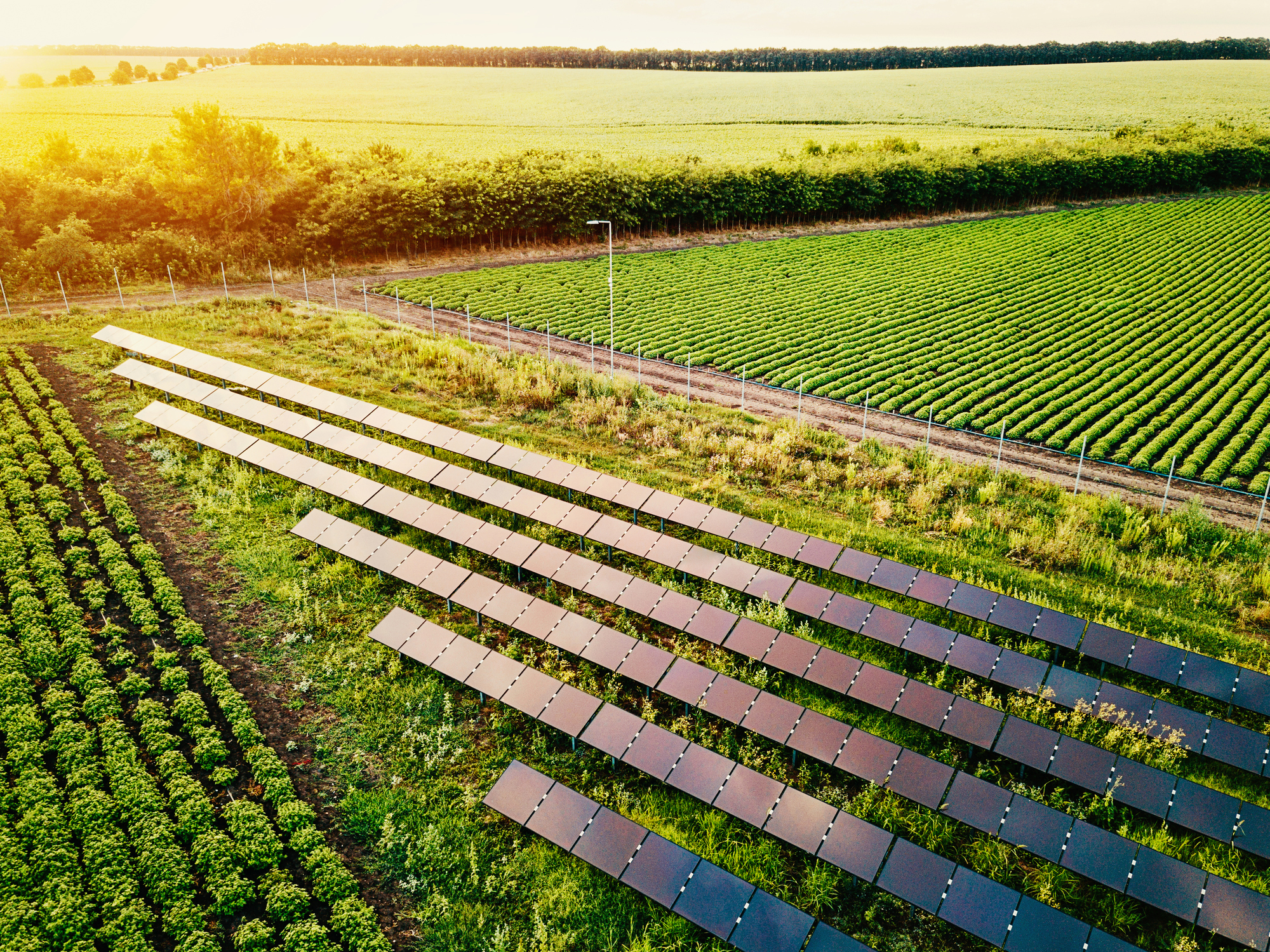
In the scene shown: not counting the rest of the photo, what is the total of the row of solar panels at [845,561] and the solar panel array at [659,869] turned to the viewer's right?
0

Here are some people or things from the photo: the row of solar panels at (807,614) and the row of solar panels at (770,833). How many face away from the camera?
0

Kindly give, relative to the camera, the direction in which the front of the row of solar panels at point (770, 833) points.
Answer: facing the viewer and to the left of the viewer

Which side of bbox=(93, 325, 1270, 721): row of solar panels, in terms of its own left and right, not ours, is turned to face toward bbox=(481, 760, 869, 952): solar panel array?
front

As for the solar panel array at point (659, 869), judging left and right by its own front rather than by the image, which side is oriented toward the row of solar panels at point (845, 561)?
back

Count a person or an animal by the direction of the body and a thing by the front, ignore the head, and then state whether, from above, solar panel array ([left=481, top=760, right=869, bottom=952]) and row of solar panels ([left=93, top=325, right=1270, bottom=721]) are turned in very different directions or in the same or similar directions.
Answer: same or similar directions

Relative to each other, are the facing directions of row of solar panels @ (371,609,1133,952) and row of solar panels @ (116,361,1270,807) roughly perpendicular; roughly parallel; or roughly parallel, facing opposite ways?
roughly parallel

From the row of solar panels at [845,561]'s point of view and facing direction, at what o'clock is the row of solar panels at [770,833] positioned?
the row of solar panels at [770,833] is roughly at 11 o'clock from the row of solar panels at [845,561].

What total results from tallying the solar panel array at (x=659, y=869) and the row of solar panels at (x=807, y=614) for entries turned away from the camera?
0

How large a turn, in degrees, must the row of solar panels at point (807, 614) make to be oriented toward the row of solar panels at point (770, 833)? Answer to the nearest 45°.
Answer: approximately 45° to its left

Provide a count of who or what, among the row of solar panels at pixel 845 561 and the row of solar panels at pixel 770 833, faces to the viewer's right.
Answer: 0

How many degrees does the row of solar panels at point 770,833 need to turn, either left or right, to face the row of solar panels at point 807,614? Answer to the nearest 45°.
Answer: approximately 135° to its right

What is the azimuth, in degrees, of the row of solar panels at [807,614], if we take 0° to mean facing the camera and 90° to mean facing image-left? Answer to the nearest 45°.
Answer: approximately 45°
